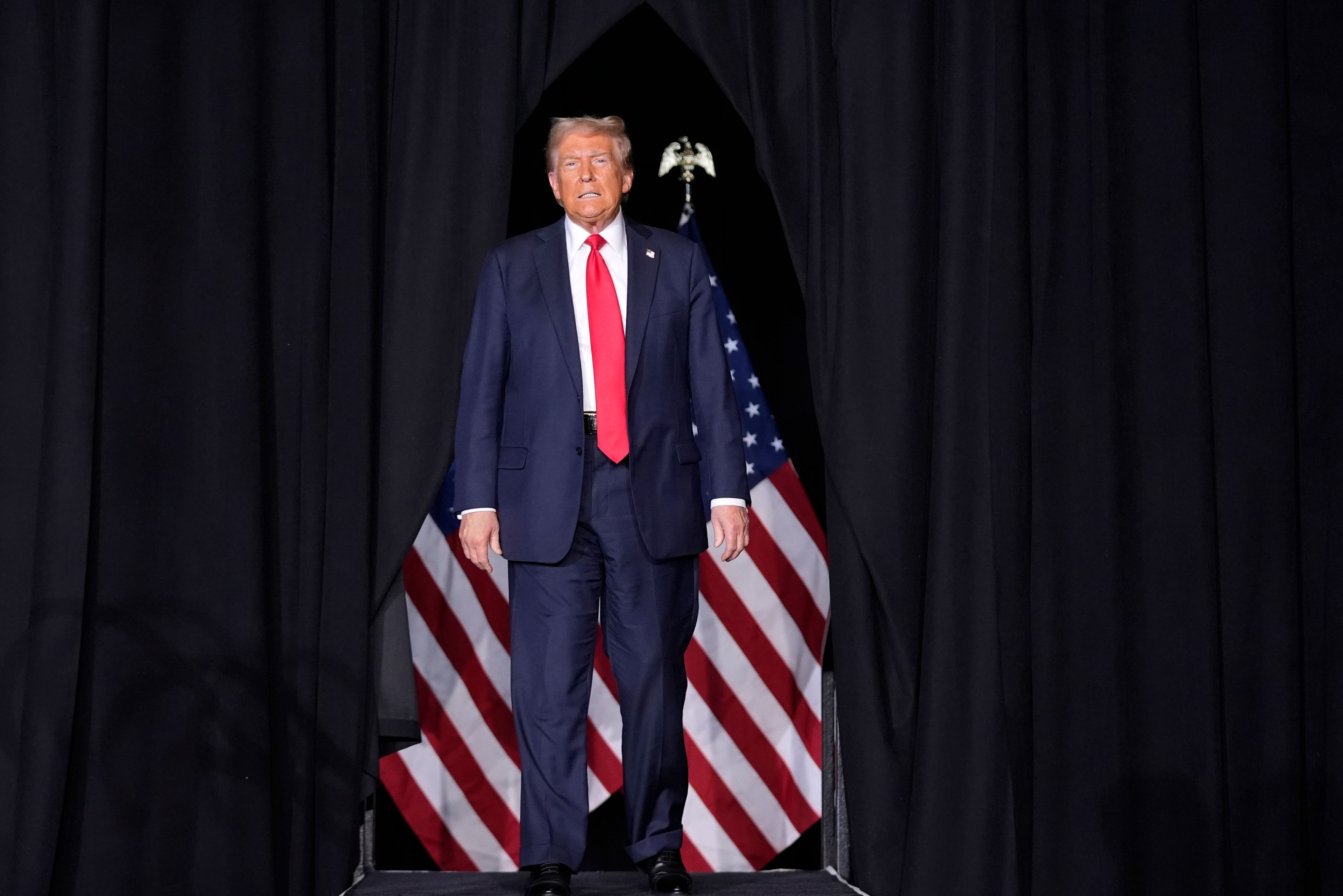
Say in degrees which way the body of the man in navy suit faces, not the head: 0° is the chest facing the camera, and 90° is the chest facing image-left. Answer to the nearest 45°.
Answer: approximately 0°

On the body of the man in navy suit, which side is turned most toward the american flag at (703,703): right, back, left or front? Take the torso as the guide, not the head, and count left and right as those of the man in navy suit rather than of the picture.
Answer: back
